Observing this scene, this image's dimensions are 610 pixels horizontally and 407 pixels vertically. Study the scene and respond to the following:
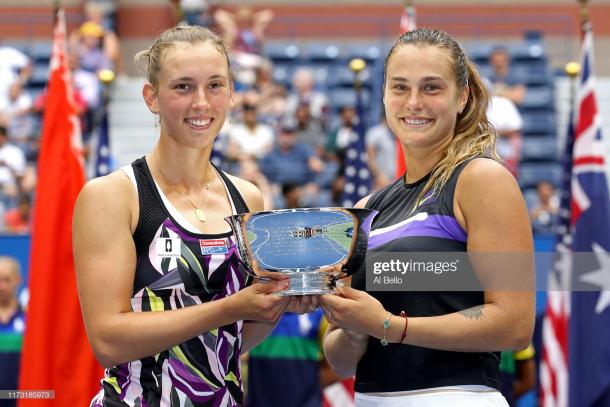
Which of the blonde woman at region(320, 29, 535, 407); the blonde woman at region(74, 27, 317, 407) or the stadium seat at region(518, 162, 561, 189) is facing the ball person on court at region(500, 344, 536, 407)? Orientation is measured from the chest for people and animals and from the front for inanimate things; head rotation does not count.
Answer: the stadium seat

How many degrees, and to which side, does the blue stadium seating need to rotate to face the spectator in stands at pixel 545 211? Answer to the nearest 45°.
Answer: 0° — it already faces them

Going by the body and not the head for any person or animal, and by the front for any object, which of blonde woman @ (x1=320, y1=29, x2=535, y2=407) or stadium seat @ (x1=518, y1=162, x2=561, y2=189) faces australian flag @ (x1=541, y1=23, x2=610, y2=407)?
the stadium seat

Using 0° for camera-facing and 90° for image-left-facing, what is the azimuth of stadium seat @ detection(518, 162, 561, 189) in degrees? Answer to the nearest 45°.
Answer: approximately 0°
